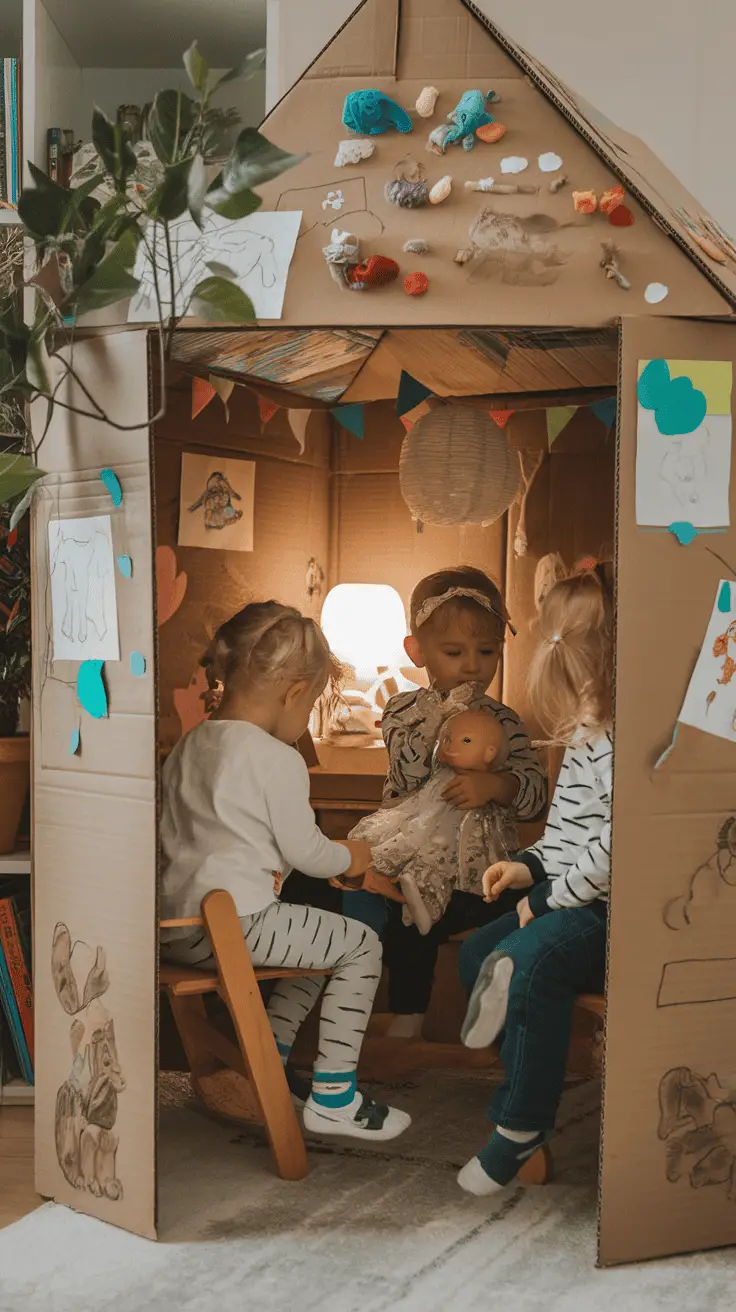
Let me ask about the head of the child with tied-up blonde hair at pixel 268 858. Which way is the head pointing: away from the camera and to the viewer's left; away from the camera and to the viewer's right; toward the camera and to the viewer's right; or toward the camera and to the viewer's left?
away from the camera and to the viewer's right

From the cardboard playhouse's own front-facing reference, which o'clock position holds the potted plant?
The potted plant is roughly at 4 o'clock from the cardboard playhouse.

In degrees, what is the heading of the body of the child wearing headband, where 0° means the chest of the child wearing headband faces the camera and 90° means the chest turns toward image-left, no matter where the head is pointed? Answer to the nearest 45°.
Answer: approximately 0°

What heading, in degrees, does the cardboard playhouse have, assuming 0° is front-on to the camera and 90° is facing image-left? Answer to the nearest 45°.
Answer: approximately 0°

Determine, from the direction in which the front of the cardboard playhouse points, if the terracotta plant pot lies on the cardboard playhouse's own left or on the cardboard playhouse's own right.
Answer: on the cardboard playhouse's own right
